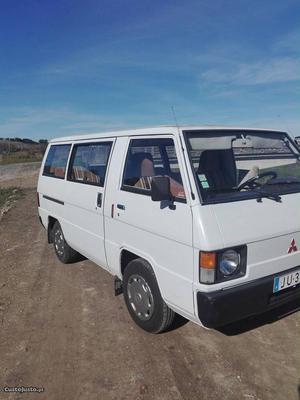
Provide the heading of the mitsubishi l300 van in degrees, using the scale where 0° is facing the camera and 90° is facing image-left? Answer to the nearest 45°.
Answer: approximately 315°
